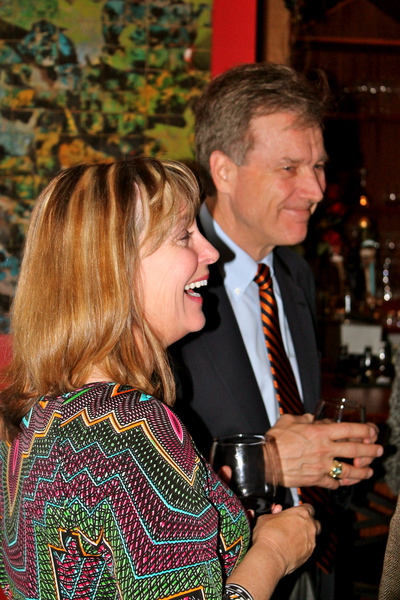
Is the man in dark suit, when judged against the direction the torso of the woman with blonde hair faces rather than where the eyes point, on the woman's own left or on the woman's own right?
on the woman's own left

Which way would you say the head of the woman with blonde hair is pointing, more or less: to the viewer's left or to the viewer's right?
to the viewer's right

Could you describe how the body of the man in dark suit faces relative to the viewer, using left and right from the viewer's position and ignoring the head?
facing the viewer and to the right of the viewer

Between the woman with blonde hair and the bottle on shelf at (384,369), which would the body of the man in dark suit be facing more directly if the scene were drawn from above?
the woman with blonde hair

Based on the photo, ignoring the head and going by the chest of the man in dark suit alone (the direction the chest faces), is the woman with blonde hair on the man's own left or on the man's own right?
on the man's own right

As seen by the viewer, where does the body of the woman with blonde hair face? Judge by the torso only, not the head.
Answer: to the viewer's right

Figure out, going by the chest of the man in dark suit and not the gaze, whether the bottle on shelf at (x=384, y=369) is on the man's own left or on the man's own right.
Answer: on the man's own left

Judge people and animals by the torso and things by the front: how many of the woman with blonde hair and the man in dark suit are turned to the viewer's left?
0
